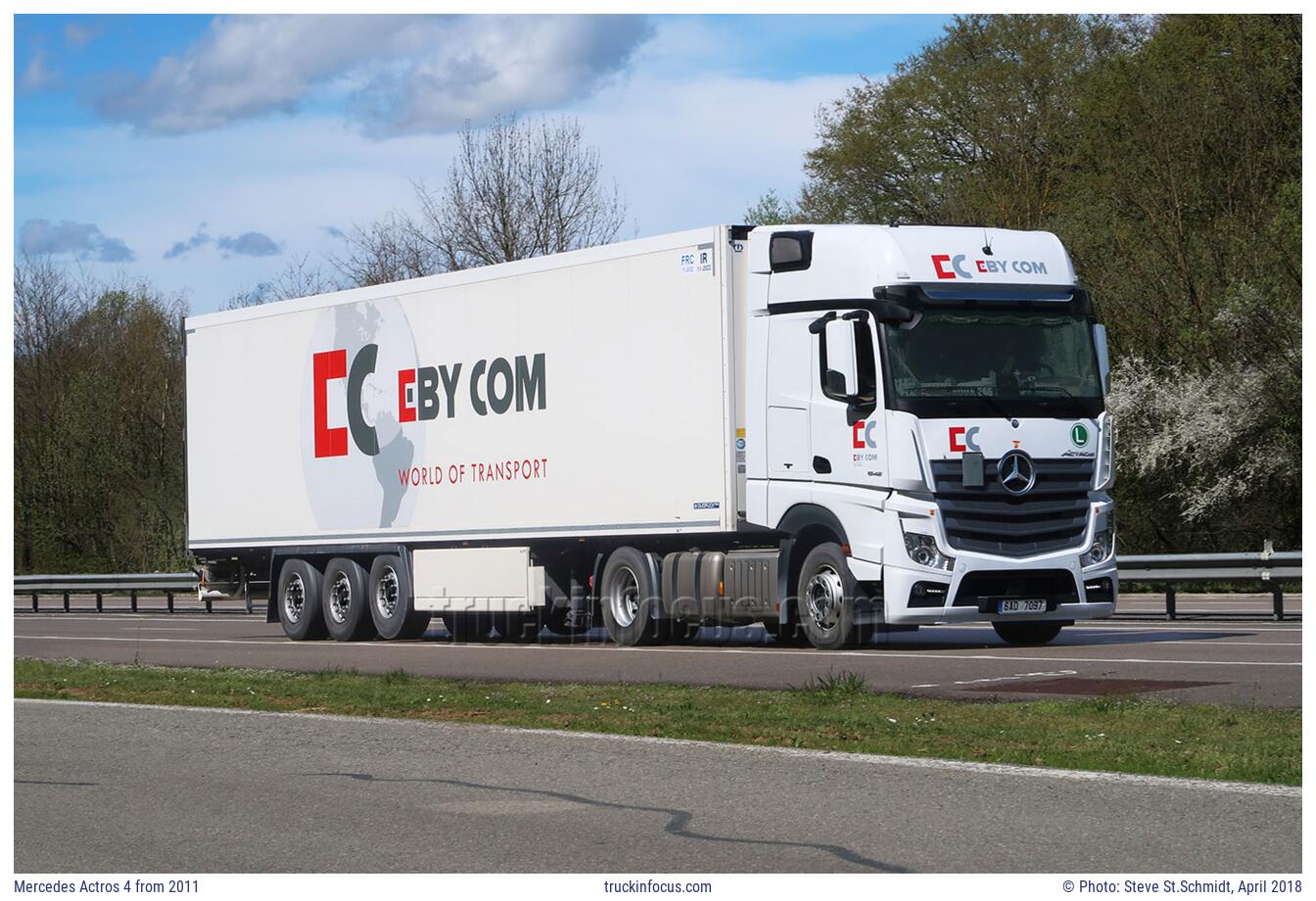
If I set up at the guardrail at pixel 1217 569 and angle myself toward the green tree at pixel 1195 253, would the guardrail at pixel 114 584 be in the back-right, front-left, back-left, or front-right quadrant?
front-left

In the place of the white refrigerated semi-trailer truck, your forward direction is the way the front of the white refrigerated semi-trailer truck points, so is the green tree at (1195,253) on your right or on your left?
on your left

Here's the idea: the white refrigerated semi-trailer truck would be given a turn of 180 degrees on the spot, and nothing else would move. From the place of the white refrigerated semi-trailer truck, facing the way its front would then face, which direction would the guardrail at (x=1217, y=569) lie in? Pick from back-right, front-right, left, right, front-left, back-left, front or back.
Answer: right

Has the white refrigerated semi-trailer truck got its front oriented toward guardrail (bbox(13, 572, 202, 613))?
no

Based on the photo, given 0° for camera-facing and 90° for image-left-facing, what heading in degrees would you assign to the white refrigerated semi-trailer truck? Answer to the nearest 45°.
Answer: approximately 315°
